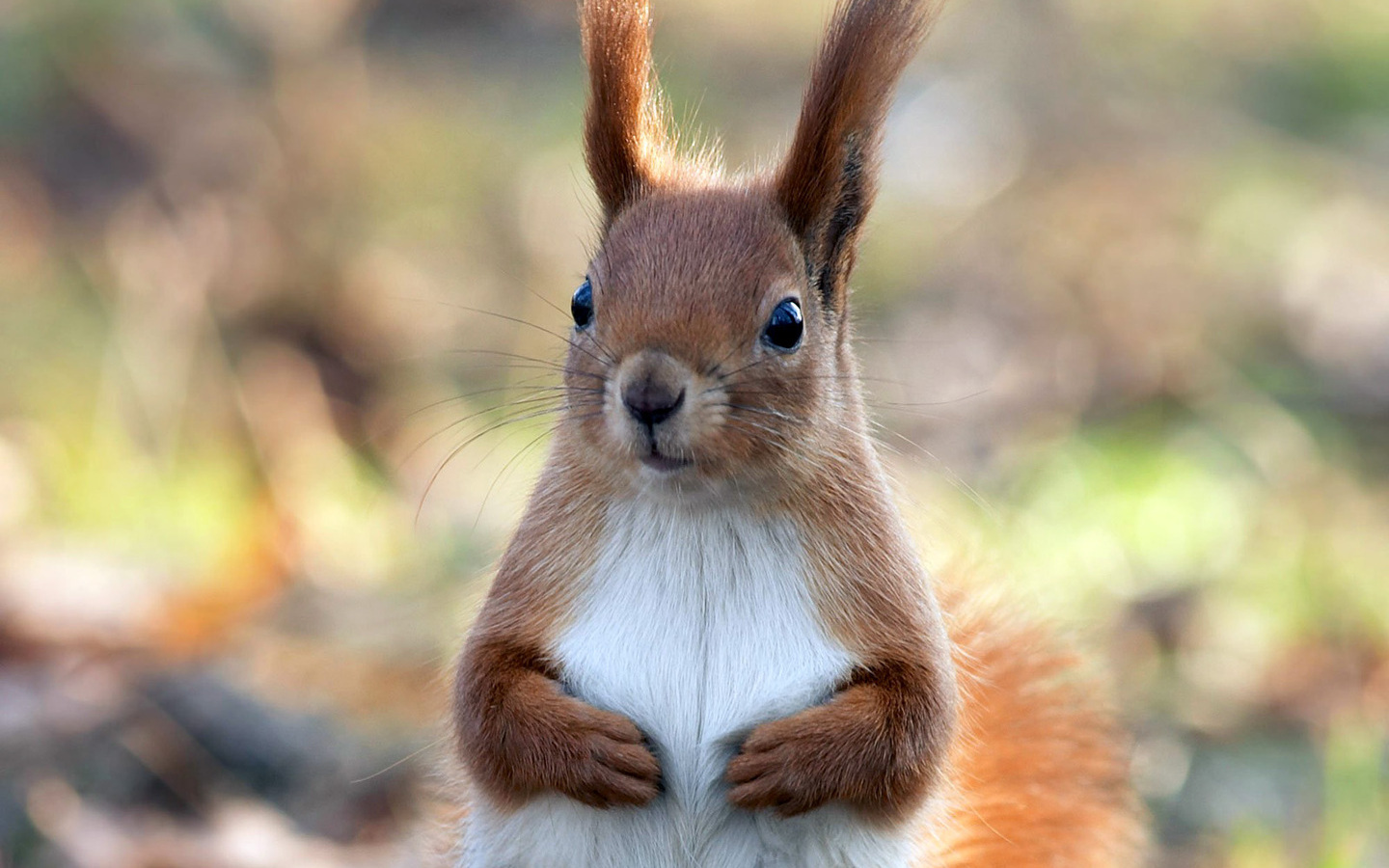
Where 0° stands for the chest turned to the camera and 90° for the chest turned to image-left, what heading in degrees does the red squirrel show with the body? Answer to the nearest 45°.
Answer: approximately 0°
